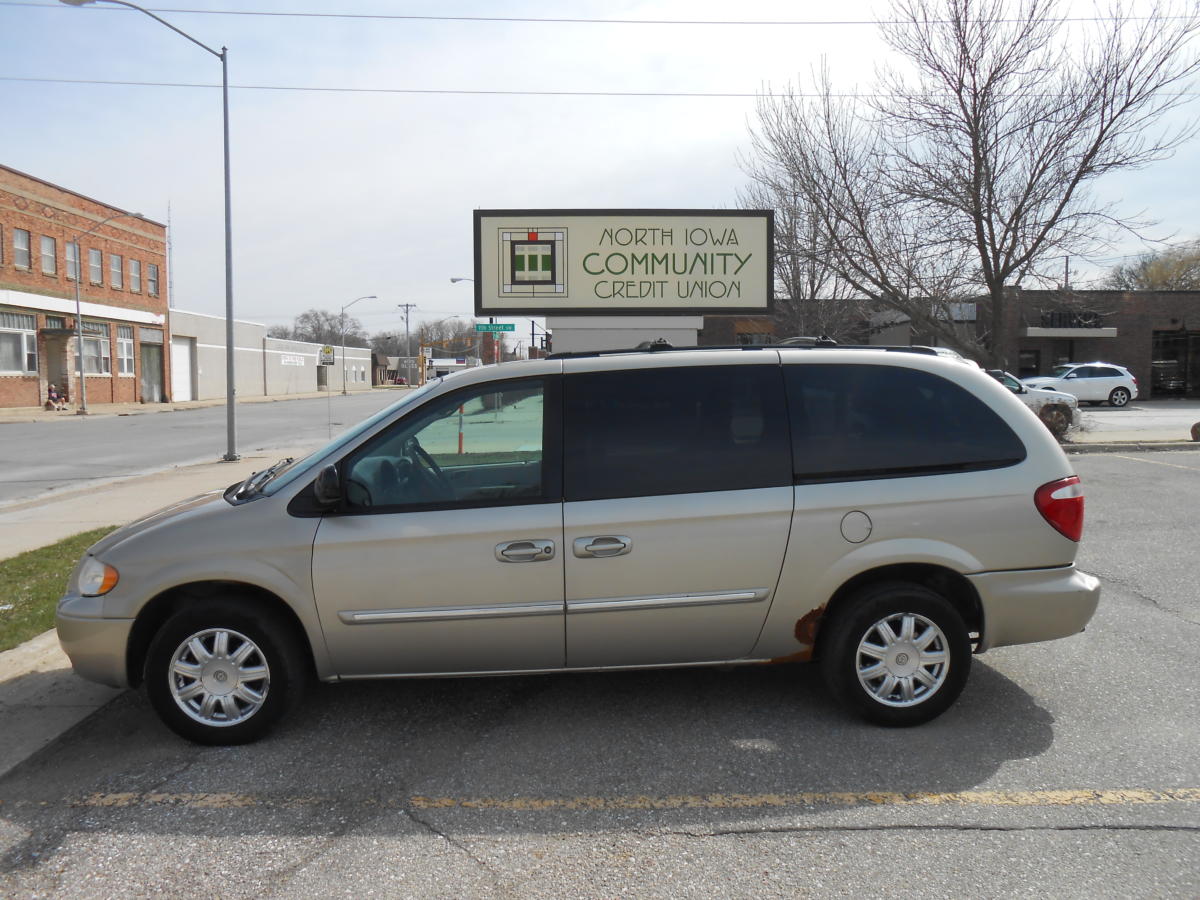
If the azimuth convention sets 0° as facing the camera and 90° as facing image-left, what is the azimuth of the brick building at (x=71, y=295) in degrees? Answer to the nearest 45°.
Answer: approximately 315°

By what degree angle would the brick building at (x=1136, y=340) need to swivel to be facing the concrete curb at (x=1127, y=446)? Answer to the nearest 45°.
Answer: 0° — it already faces it

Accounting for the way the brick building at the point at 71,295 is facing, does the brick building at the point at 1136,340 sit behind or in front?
in front

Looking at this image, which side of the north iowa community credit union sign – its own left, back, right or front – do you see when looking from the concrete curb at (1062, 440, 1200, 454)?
left

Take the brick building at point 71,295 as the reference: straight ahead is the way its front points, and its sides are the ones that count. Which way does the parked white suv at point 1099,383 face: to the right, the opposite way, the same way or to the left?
the opposite way

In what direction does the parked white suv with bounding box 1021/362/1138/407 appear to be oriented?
to the viewer's left

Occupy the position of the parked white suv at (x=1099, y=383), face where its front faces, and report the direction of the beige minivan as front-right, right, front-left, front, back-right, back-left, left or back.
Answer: left

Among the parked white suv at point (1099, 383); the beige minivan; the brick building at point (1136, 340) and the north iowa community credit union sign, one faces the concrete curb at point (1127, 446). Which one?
the brick building

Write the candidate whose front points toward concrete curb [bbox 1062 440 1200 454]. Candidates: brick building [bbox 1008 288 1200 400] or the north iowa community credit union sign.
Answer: the brick building

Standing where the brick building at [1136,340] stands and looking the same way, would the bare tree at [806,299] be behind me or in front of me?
in front

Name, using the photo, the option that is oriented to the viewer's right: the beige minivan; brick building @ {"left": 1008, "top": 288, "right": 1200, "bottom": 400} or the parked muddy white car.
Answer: the parked muddy white car

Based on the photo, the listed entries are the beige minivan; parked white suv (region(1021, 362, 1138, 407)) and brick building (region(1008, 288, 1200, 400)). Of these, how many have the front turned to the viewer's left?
2

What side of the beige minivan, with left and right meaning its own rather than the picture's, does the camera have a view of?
left

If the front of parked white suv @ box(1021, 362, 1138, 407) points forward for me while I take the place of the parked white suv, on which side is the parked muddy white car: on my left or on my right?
on my left
